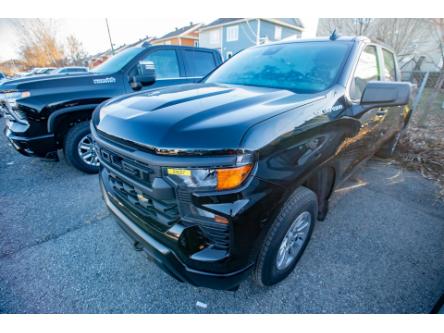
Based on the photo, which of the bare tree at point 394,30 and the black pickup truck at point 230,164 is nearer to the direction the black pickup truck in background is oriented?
the black pickup truck

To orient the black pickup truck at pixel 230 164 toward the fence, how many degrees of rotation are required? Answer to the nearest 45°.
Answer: approximately 180°

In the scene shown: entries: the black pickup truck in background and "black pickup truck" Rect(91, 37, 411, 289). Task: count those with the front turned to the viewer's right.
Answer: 0

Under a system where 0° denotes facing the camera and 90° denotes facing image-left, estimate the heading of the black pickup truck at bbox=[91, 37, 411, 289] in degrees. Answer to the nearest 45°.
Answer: approximately 45°

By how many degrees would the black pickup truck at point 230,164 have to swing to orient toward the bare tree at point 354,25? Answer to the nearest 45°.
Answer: approximately 135° to its right

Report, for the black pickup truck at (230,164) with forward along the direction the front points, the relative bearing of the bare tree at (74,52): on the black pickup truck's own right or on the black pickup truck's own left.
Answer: on the black pickup truck's own right

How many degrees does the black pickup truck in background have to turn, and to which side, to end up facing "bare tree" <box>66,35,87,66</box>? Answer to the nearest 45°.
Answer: approximately 135° to its right

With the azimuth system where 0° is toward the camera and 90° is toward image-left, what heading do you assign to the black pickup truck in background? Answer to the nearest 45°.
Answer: approximately 45°
